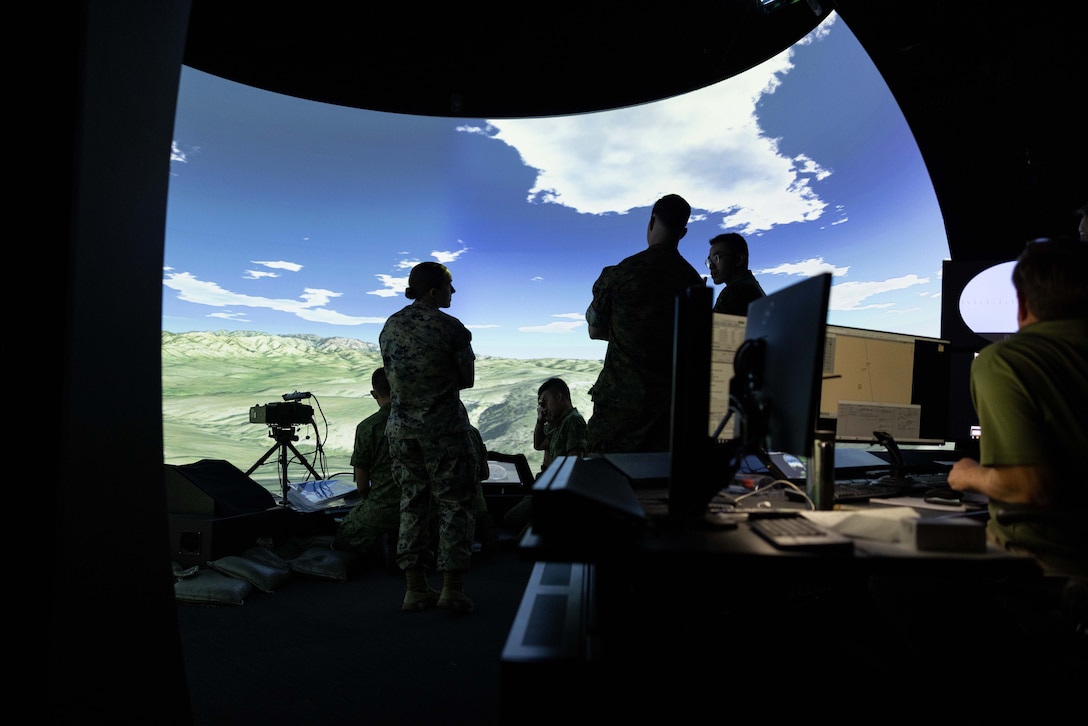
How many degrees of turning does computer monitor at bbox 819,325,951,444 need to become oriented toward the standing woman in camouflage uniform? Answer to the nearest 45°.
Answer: approximately 135° to its right

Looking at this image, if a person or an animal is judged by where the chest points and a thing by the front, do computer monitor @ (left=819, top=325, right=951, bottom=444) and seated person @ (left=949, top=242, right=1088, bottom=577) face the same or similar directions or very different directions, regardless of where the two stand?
very different directions

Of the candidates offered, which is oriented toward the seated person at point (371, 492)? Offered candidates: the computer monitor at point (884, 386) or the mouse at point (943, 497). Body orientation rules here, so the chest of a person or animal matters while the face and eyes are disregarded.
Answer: the mouse

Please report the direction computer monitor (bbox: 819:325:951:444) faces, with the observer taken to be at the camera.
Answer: facing the viewer and to the right of the viewer

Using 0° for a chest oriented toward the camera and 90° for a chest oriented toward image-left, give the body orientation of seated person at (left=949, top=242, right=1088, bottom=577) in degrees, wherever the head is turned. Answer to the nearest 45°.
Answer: approximately 135°

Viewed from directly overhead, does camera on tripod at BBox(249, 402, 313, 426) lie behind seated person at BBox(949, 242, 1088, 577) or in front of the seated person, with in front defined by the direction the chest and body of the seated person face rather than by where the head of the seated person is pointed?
in front

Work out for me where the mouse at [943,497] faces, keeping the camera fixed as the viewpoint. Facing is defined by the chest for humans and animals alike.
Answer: facing to the left of the viewer

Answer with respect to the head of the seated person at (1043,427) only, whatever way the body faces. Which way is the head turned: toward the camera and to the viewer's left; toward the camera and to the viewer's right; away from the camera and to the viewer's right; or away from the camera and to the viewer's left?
away from the camera and to the viewer's left

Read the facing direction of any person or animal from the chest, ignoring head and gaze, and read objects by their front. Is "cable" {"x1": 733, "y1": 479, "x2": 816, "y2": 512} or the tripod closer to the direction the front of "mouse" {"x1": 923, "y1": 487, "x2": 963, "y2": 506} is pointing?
the tripod
